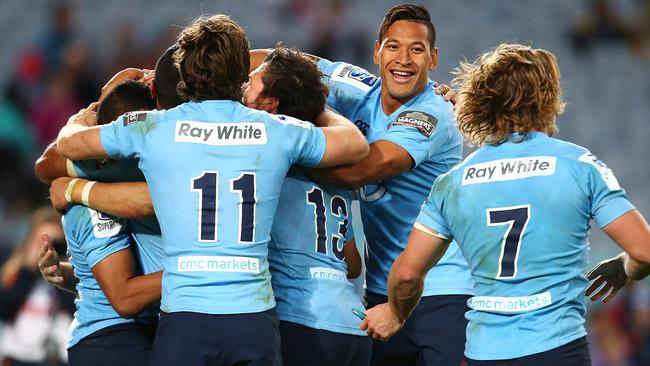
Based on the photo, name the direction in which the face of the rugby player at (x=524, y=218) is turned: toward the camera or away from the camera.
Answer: away from the camera

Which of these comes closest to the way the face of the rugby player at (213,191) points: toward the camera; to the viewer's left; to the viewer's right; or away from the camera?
away from the camera

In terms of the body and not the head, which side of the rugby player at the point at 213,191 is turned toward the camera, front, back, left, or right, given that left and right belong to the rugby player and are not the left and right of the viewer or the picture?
back
